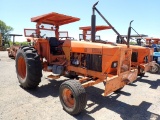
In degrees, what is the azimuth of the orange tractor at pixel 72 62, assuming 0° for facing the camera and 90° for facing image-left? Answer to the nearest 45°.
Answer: approximately 315°
